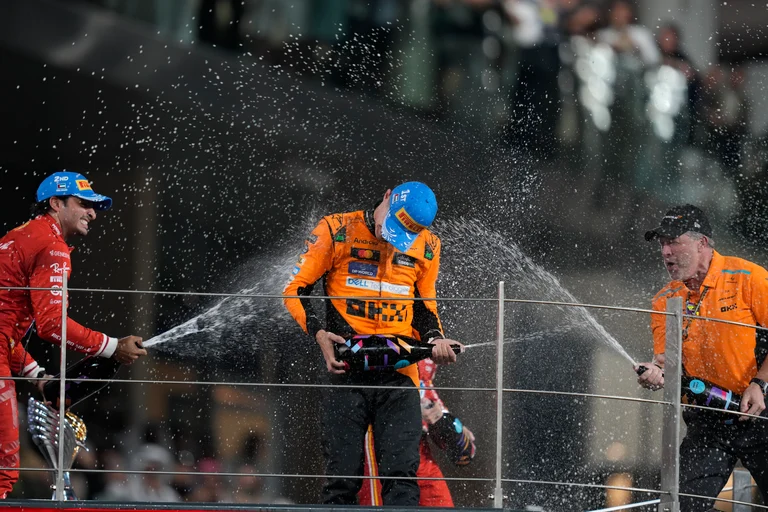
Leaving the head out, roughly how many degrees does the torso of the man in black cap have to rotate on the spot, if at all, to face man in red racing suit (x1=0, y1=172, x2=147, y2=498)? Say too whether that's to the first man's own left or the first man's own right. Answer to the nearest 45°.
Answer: approximately 45° to the first man's own right

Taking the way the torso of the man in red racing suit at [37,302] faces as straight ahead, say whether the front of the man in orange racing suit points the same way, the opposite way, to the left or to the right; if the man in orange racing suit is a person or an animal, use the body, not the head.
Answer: to the right

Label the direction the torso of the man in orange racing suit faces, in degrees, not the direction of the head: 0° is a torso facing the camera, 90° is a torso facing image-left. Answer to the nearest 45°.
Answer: approximately 0°

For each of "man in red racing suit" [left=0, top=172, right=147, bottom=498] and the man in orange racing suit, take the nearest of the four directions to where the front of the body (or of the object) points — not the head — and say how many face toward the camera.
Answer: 1

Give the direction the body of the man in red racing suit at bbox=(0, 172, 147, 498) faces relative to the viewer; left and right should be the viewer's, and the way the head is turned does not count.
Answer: facing to the right of the viewer

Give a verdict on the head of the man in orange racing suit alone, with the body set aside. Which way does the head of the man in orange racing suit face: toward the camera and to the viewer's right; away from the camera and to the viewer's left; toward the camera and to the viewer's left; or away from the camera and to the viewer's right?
toward the camera and to the viewer's right

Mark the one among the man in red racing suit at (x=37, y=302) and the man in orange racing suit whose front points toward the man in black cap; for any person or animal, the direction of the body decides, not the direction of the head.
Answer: the man in red racing suit

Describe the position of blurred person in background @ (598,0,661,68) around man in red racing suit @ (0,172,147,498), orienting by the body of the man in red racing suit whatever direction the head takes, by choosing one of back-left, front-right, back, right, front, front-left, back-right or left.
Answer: front-left

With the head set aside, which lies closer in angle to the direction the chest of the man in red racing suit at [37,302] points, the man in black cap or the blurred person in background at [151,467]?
the man in black cap

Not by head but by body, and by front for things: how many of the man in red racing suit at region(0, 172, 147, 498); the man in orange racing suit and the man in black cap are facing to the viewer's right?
1

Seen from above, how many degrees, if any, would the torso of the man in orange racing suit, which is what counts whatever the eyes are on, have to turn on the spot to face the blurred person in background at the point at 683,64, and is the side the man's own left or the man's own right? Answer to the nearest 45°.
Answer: approximately 135° to the man's own left

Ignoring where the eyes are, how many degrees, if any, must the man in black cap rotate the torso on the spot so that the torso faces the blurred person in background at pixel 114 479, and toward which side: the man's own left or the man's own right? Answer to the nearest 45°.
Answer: approximately 90° to the man's own right

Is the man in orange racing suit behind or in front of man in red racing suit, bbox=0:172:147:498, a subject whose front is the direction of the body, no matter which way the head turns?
in front
